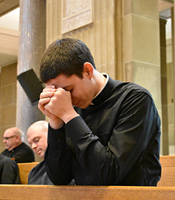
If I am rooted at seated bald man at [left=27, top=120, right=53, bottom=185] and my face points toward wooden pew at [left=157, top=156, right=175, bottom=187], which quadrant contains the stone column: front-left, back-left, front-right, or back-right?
back-left

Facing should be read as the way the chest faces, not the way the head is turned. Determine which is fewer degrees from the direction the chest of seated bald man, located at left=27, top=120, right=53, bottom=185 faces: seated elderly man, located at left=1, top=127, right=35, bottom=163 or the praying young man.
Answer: the praying young man
